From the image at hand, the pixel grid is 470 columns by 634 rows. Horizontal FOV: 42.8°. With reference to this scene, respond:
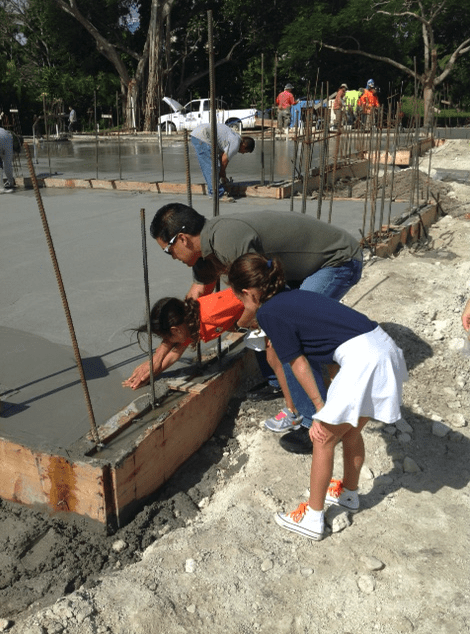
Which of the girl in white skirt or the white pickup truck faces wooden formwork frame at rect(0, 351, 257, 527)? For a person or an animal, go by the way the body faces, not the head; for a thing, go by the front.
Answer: the girl in white skirt

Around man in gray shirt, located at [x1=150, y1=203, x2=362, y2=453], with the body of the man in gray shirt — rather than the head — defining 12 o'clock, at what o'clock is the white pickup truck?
The white pickup truck is roughly at 3 o'clock from the man in gray shirt.

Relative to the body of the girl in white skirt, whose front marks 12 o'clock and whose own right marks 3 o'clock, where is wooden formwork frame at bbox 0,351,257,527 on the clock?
The wooden formwork frame is roughly at 12 o'clock from the girl in white skirt.

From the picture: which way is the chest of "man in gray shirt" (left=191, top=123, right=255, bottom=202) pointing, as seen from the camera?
to the viewer's right

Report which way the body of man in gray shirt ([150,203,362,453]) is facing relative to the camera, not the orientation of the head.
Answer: to the viewer's left

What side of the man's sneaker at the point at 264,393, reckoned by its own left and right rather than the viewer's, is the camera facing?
left

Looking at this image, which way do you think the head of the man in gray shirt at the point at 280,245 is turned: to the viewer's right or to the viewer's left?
to the viewer's left

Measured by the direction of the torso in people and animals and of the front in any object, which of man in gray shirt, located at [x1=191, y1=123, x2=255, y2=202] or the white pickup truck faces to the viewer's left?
the white pickup truck

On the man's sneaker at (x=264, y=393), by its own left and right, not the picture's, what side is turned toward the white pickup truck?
right

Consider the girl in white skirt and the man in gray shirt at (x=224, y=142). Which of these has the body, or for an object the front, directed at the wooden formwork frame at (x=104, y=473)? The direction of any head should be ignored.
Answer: the girl in white skirt

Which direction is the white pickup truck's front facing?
to the viewer's left

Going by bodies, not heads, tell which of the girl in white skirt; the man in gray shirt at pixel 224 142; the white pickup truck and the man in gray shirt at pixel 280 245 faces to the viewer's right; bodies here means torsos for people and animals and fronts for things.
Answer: the man in gray shirt at pixel 224 142

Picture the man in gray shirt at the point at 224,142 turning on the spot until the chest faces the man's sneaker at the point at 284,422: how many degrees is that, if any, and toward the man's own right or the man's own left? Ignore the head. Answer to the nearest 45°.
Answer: approximately 90° to the man's own right

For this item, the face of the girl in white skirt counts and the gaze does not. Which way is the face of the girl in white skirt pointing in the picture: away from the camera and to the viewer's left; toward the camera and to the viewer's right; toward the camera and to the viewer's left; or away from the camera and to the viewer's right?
away from the camera and to the viewer's left
